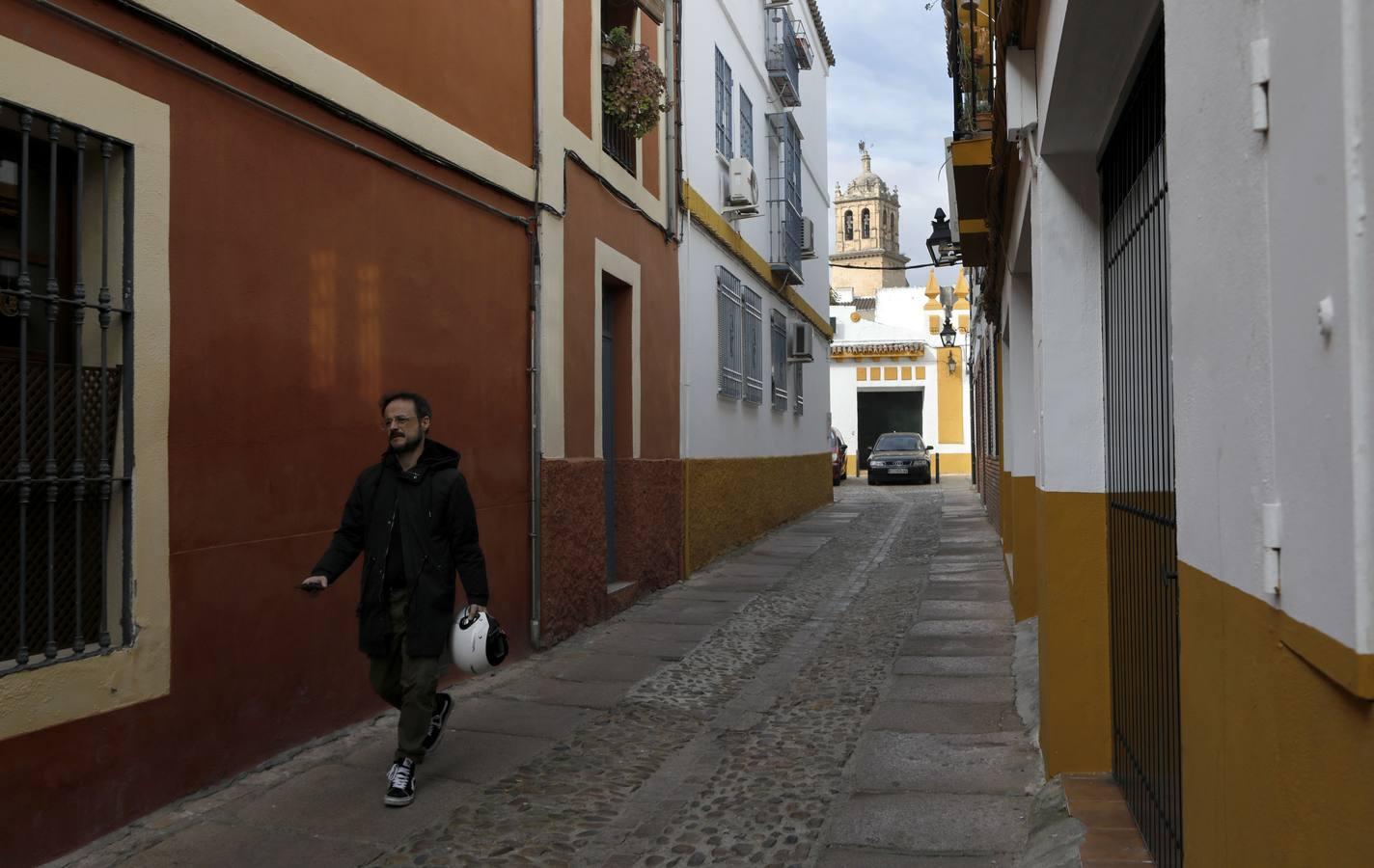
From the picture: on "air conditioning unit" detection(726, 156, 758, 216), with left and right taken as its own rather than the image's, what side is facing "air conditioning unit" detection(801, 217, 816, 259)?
left

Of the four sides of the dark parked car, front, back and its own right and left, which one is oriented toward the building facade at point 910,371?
back

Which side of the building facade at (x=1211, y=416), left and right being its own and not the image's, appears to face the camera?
left

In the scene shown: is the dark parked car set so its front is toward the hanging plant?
yes

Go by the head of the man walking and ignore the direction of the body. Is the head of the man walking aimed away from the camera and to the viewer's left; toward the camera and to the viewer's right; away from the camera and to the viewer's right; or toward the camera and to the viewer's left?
toward the camera and to the viewer's left

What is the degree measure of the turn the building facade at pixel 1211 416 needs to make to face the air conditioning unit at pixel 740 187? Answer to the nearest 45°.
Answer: approximately 45° to its right

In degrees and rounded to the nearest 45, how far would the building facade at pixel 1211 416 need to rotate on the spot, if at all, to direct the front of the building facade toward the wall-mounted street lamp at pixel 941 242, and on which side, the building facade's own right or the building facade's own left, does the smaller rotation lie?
approximately 90° to the building facade's own right

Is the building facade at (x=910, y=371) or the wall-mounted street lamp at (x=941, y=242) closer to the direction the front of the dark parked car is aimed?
the wall-mounted street lamp

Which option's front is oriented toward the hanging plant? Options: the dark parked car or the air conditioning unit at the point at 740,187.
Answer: the dark parked car

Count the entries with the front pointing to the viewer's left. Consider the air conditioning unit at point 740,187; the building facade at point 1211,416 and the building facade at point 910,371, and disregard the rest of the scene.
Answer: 1

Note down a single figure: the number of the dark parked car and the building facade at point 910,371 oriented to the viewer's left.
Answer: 0

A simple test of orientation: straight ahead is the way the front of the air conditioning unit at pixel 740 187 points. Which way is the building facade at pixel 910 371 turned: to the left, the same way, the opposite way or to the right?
to the right

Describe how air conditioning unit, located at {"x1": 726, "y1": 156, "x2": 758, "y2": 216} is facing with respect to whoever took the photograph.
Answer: facing to the right of the viewer

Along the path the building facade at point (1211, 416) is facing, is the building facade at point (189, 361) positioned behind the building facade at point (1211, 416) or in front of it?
in front
